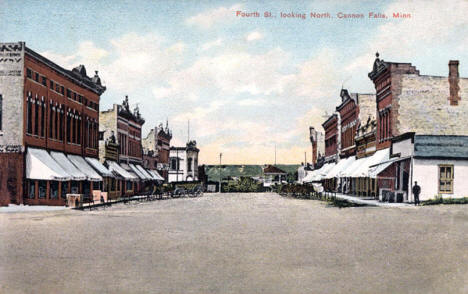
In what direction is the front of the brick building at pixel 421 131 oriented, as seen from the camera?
facing to the left of the viewer

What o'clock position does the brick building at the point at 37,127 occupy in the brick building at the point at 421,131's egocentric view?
the brick building at the point at 37,127 is roughly at 11 o'clock from the brick building at the point at 421,131.
